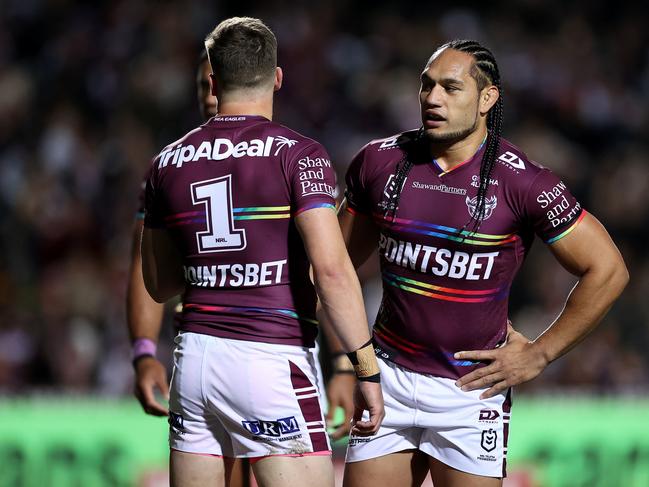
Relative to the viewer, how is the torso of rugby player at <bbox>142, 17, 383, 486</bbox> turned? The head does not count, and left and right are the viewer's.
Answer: facing away from the viewer and to the right of the viewer

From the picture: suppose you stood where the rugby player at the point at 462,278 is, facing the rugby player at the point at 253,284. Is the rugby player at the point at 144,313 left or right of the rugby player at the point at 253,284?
right

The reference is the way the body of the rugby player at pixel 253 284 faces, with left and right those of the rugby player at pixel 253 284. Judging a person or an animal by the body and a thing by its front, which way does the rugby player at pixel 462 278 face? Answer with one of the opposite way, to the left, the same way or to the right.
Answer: the opposite way

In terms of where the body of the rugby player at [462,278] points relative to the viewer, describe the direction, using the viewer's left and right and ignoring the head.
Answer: facing the viewer and to the left of the viewer

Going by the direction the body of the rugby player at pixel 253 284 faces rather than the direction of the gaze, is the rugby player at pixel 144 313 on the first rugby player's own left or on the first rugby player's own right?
on the first rugby player's own left

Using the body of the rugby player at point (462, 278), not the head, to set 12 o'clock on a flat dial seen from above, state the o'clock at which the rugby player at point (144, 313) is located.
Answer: the rugby player at point (144, 313) is roughly at 2 o'clock from the rugby player at point (462, 278).
